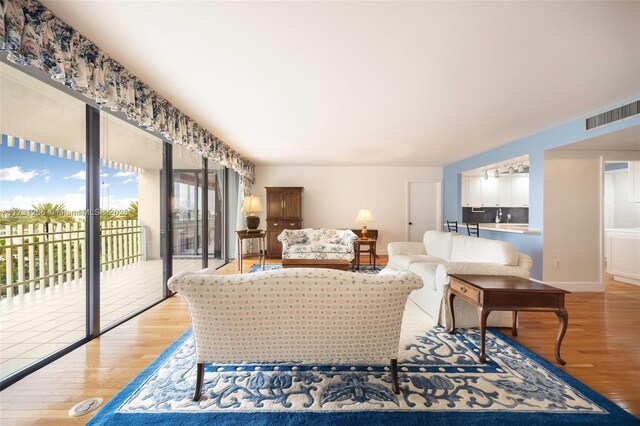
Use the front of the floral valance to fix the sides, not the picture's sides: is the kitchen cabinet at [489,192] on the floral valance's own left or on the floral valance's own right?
on the floral valance's own left

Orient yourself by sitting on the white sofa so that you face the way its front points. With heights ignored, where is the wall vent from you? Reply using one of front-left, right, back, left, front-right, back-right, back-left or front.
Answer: back

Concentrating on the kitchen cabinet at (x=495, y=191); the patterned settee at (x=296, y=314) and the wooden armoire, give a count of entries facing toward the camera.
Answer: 2

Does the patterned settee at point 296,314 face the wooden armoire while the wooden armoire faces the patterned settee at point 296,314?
yes

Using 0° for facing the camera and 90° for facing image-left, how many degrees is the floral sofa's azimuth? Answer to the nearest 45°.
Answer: approximately 0°

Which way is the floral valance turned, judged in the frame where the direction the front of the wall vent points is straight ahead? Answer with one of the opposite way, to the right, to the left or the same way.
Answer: the opposite way

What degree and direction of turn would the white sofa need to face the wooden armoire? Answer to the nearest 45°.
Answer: approximately 90° to its right

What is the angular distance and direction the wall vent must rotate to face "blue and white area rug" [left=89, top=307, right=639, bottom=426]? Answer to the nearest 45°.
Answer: approximately 45° to its left

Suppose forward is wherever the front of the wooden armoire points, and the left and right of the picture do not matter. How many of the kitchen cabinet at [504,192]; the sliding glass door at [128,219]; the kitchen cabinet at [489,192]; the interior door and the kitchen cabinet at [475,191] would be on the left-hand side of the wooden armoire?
4

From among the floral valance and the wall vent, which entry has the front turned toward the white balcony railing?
the wall vent

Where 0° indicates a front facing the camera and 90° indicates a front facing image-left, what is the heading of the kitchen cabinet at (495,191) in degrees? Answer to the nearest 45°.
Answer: approximately 0°

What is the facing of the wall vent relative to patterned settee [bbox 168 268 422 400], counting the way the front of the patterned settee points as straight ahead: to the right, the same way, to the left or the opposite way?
to the left

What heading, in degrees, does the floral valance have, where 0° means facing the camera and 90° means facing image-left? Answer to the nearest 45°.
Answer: approximately 315°
